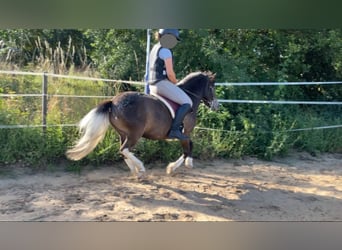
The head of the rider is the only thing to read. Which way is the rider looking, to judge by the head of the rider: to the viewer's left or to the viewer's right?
to the viewer's right

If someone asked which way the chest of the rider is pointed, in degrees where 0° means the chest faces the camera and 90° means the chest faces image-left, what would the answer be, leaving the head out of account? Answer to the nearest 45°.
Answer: approximately 270°

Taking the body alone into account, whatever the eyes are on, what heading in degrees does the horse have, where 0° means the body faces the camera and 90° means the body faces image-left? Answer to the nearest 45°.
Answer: approximately 270°
